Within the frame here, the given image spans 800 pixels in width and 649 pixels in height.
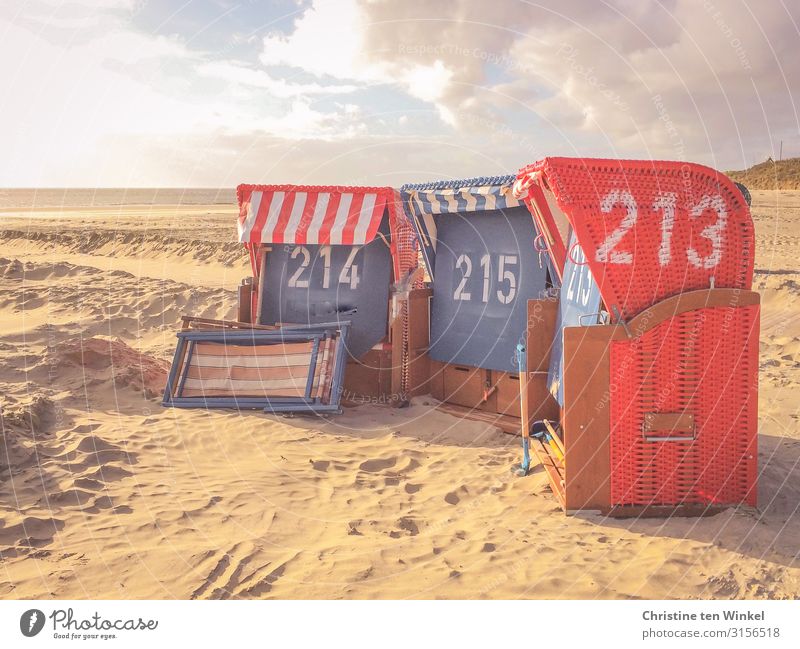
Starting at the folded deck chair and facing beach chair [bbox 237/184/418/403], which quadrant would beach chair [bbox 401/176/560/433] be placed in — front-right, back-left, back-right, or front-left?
front-right

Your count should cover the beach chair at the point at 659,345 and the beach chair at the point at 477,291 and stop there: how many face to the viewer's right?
0

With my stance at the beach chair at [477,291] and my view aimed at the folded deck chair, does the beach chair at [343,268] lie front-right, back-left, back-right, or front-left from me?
front-right

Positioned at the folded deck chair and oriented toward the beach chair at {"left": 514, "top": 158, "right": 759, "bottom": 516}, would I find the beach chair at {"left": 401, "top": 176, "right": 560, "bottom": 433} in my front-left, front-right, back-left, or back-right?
front-left
